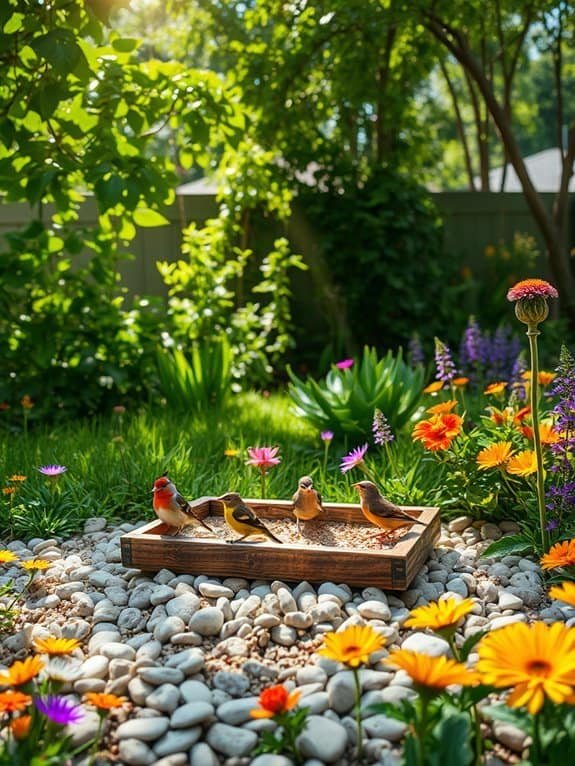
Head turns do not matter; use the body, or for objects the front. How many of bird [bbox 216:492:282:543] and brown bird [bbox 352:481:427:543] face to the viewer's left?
2

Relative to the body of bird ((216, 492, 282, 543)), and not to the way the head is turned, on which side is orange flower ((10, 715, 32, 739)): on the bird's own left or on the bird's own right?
on the bird's own left

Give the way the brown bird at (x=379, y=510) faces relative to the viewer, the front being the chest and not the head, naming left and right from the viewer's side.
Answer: facing to the left of the viewer

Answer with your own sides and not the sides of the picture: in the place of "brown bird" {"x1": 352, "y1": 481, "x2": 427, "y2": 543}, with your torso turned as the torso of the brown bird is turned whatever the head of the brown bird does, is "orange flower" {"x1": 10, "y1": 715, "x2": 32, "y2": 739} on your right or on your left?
on your left

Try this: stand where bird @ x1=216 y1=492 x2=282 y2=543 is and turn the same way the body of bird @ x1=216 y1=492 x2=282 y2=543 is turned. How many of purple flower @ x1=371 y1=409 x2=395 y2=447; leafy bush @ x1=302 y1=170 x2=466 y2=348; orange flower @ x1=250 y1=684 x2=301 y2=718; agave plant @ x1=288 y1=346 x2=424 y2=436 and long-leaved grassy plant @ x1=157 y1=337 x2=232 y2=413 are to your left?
1

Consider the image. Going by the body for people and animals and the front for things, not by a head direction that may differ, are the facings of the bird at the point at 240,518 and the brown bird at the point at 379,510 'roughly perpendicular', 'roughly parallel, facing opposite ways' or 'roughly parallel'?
roughly parallel

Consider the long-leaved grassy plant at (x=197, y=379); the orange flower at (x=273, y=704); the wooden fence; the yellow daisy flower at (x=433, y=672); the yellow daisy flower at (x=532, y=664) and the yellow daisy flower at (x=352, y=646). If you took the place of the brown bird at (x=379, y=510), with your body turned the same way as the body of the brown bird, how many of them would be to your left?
4

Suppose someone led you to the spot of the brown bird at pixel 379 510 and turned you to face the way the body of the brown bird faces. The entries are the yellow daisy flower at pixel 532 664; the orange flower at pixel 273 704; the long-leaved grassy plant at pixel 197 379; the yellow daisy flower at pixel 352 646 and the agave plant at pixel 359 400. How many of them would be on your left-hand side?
3

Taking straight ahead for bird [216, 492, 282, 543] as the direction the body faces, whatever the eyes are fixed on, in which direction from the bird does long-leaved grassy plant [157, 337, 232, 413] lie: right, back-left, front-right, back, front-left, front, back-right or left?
right

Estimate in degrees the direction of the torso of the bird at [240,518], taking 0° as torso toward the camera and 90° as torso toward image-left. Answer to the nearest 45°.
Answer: approximately 90°

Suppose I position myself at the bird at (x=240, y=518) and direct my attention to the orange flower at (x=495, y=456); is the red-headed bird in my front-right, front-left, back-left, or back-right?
back-left

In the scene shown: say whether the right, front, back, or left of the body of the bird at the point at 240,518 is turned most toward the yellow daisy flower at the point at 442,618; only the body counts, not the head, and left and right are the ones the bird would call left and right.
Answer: left

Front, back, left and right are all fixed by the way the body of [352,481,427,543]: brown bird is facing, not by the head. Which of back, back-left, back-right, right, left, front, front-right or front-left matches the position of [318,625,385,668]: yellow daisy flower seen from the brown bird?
left

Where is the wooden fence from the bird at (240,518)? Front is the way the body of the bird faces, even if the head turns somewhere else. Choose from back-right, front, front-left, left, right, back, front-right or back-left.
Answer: right
